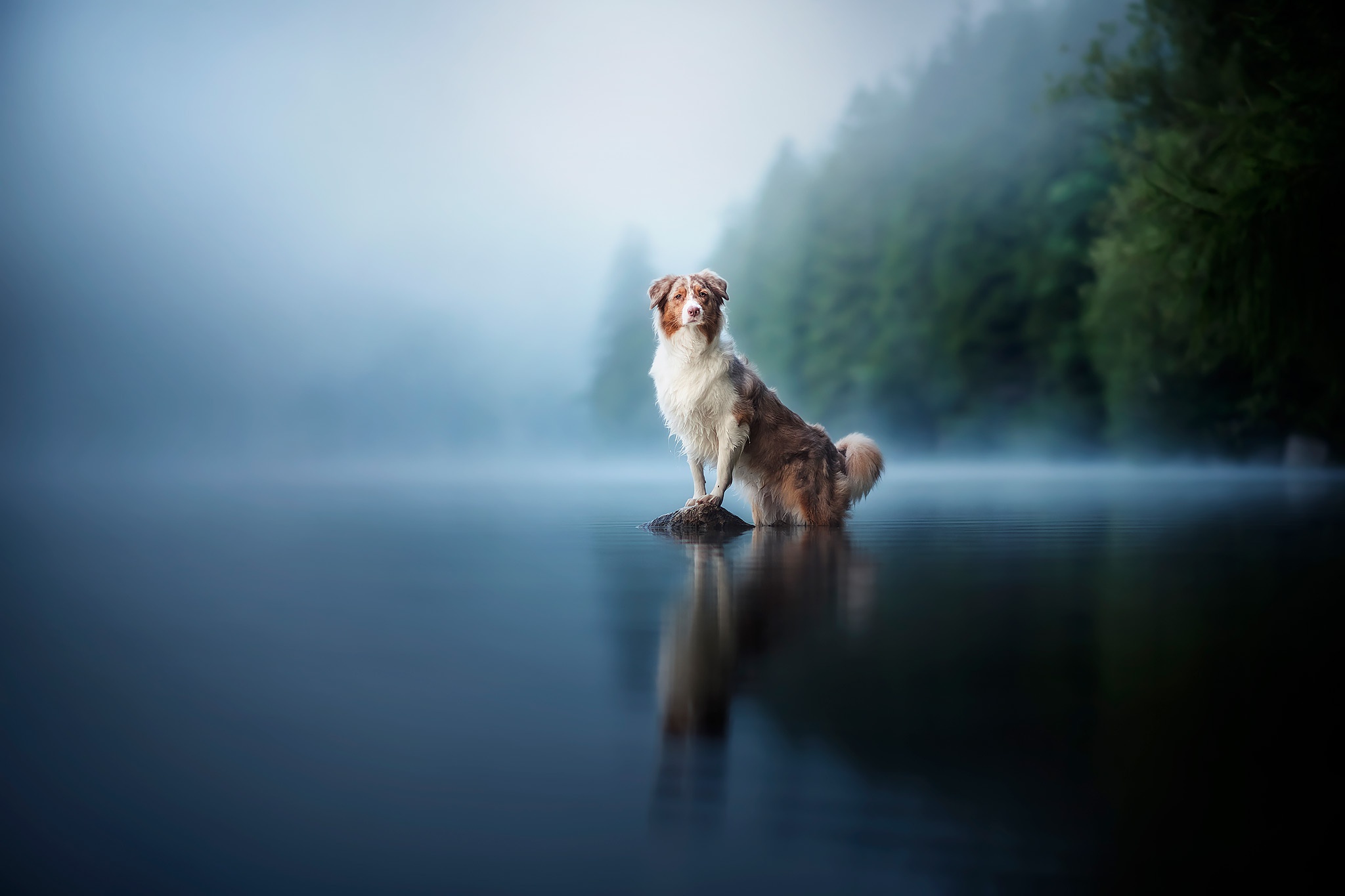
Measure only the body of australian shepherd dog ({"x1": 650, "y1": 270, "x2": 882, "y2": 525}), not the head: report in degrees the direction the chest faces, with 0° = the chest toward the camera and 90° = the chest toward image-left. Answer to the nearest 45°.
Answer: approximately 45°
